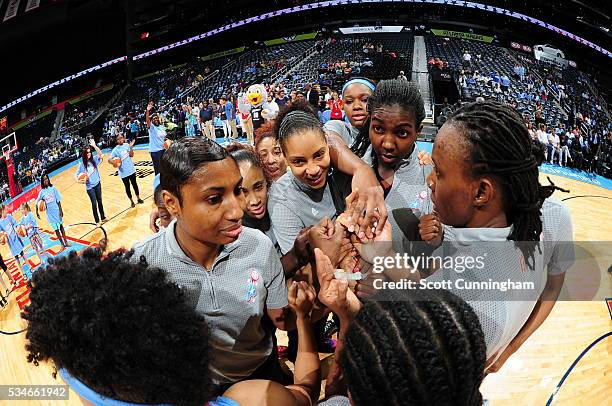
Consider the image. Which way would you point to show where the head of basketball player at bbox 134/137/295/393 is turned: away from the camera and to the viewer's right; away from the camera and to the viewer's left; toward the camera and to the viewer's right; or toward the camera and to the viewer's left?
toward the camera and to the viewer's right

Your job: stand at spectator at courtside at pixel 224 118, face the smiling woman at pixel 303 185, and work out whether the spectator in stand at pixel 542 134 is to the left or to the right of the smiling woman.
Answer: left

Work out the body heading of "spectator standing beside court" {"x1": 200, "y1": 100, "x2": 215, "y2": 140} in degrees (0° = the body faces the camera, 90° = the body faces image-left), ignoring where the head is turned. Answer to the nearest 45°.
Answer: approximately 0°

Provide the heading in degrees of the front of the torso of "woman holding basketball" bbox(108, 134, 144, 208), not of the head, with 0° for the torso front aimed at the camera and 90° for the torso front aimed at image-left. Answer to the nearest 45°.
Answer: approximately 0°

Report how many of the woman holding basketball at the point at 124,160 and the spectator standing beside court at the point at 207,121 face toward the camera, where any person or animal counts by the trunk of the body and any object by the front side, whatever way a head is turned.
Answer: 2

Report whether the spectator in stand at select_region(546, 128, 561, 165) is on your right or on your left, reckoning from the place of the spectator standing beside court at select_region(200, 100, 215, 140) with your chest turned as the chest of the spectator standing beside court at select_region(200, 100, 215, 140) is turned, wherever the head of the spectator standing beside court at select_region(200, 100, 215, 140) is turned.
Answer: on your left

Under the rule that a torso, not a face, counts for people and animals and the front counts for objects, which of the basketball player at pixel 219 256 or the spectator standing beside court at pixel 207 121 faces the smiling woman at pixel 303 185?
the spectator standing beside court
